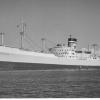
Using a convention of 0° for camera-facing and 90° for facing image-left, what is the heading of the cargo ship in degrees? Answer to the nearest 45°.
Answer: approximately 45°
